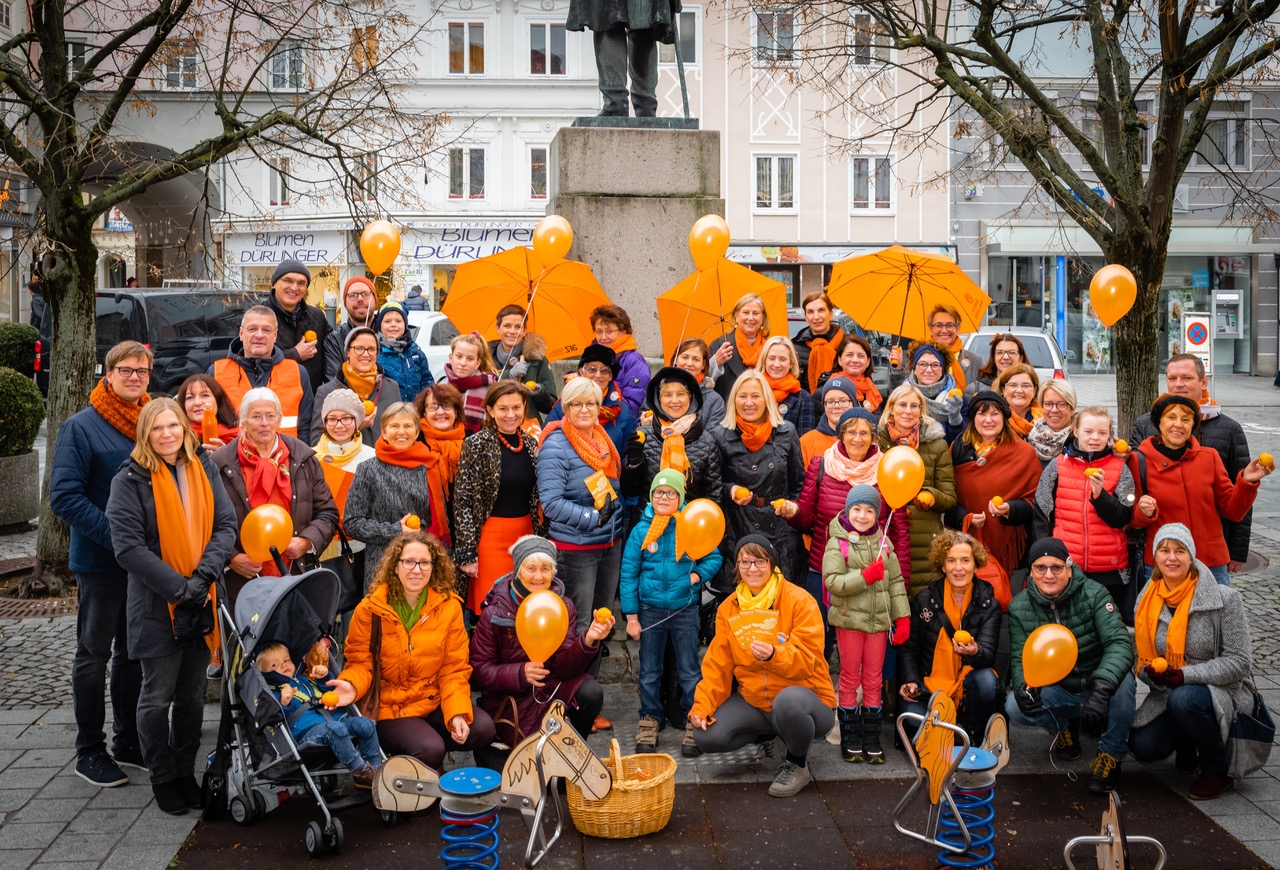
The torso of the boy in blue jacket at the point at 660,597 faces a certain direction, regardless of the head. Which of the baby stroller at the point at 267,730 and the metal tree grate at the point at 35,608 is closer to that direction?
the baby stroller

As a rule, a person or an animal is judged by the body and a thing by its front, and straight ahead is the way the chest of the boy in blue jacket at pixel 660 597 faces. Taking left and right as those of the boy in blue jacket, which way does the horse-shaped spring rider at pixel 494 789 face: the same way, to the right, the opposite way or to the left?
to the left

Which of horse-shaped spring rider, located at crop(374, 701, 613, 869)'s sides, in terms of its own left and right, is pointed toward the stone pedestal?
left

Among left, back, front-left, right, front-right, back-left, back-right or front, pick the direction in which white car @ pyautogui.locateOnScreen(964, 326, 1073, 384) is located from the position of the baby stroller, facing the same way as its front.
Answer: left

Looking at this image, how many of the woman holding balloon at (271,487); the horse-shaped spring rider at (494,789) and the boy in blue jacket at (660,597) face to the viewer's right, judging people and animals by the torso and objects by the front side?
1

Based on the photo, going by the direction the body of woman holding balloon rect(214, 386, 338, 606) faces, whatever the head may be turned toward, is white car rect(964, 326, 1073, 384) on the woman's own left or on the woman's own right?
on the woman's own left

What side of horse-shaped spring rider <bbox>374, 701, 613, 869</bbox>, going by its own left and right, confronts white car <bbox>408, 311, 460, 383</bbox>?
left

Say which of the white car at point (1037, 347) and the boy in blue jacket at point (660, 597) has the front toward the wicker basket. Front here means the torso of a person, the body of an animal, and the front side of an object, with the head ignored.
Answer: the boy in blue jacket

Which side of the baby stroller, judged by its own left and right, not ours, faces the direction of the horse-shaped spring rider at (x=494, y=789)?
front

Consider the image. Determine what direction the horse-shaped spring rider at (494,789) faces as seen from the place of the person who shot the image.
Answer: facing to the right of the viewer

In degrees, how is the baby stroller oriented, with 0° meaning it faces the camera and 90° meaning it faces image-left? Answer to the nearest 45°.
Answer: approximately 315°

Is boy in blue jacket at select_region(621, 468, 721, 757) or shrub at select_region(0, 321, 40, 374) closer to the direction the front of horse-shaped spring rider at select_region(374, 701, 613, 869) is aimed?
the boy in blue jacket

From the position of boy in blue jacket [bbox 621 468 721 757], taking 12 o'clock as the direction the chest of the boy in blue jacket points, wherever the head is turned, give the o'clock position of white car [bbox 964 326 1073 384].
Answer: The white car is roughly at 7 o'clock from the boy in blue jacket.

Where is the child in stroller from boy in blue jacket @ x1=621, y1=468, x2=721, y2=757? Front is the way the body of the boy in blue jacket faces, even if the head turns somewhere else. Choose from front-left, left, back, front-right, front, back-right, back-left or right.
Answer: front-right
